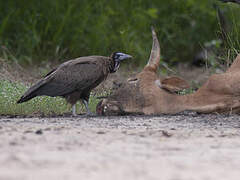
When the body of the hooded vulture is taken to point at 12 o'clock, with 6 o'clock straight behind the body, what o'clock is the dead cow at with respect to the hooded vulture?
The dead cow is roughly at 1 o'clock from the hooded vulture.

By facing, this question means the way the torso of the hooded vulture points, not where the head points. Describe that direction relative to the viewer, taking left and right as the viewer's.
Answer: facing to the right of the viewer
